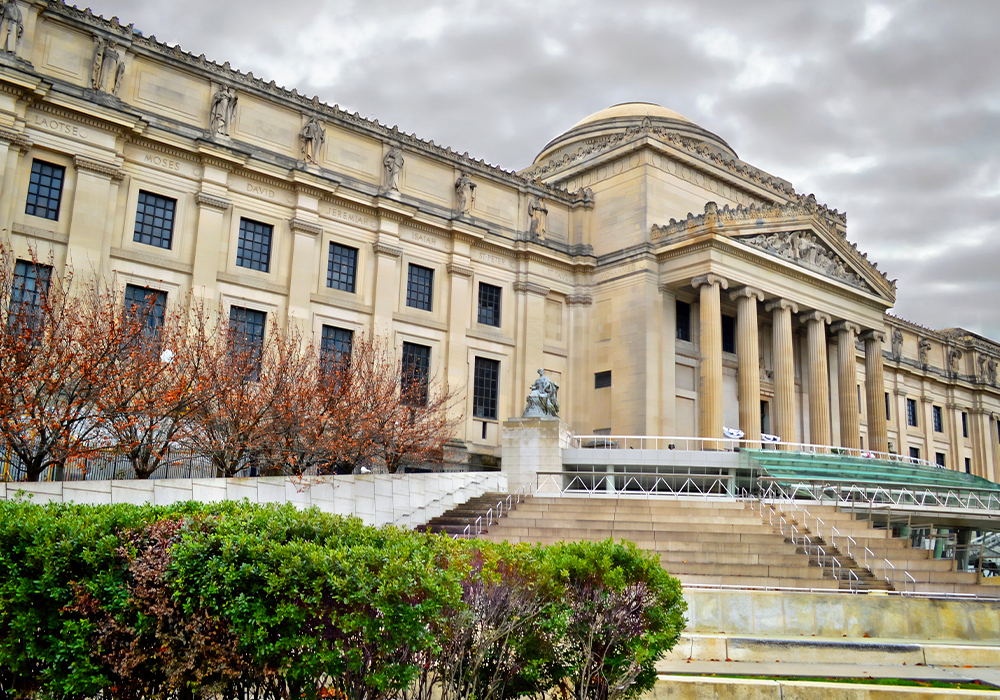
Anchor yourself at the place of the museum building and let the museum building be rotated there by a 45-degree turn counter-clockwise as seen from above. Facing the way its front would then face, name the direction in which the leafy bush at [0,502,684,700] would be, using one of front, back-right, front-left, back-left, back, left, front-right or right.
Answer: right

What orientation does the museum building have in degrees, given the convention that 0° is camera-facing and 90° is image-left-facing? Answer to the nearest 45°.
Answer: approximately 315°

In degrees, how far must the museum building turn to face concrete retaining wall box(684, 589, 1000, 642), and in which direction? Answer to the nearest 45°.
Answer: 0° — it already faces it
